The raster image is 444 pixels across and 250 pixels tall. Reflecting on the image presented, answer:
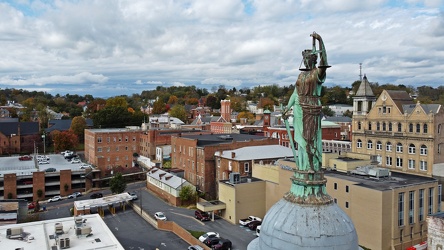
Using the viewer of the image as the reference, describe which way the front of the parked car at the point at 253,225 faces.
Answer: facing the viewer and to the left of the viewer

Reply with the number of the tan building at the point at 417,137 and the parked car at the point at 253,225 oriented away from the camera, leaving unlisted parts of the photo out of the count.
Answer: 0

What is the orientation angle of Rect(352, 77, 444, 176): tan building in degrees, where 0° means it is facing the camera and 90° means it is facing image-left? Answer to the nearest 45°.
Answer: approximately 45°

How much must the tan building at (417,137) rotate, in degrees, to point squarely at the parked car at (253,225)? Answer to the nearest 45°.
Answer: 0° — it already faces it

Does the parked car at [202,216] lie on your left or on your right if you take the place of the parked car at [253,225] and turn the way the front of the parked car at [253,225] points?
on your left

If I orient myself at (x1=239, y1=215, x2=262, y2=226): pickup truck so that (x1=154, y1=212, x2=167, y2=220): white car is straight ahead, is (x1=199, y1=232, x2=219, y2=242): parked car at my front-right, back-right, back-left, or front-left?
front-left

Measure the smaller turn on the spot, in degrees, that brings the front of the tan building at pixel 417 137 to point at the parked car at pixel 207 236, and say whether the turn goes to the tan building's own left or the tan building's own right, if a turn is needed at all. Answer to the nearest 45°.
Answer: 0° — it already faces it

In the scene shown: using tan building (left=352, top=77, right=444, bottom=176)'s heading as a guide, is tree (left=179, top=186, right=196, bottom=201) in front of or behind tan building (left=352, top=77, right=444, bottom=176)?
in front
